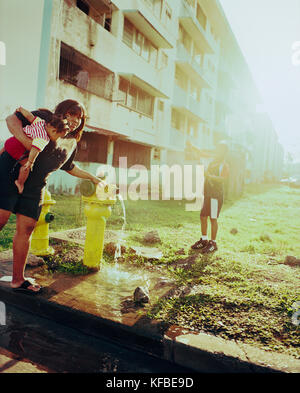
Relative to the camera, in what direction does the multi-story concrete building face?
facing the viewer and to the right of the viewer

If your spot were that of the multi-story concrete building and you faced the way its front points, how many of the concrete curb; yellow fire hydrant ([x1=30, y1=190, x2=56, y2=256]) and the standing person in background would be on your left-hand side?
0

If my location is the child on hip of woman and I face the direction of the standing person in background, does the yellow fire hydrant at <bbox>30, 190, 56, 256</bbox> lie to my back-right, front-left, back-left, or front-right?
front-left

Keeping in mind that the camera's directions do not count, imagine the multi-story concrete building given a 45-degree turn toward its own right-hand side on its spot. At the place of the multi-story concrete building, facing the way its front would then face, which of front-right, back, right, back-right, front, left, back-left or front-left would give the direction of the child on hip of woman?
front

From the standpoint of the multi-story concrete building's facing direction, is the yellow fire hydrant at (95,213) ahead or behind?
ahead

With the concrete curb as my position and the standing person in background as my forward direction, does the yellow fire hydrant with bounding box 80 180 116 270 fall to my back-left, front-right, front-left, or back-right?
front-left

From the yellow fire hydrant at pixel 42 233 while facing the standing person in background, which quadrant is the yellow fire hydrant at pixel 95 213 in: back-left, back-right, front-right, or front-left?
front-right

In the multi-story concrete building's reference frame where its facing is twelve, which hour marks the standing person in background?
The standing person in background is roughly at 1 o'clock from the multi-story concrete building.

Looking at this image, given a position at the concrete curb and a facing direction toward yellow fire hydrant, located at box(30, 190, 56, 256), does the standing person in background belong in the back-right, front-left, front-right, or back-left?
front-right

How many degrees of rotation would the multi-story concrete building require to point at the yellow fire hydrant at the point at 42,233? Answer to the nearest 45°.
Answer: approximately 45° to its right

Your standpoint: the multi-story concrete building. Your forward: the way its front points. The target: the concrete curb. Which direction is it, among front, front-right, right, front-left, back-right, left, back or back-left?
front-right
